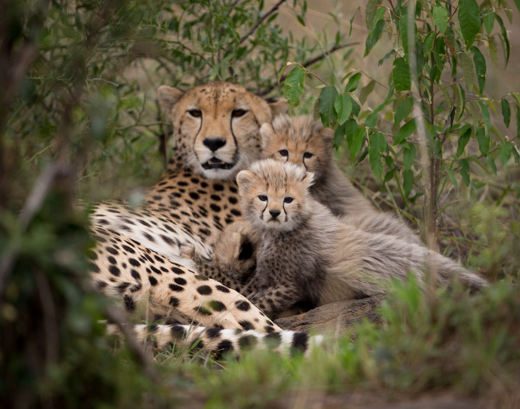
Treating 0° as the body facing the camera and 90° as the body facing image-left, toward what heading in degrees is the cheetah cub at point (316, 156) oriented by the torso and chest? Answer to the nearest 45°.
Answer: approximately 45°

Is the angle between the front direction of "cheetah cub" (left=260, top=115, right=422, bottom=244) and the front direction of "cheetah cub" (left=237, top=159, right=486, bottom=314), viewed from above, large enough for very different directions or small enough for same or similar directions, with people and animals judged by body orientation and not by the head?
same or similar directions

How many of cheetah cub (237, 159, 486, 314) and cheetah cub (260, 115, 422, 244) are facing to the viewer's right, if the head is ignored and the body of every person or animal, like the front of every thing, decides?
0

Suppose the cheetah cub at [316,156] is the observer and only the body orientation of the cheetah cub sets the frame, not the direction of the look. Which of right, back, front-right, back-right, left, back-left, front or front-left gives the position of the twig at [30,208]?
front-left

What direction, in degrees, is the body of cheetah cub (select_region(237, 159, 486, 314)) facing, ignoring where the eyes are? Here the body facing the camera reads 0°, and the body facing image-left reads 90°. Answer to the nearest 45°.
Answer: approximately 45°

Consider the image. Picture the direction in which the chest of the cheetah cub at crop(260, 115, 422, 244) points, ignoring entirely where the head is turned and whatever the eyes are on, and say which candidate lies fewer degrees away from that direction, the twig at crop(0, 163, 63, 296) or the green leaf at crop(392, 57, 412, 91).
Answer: the twig
